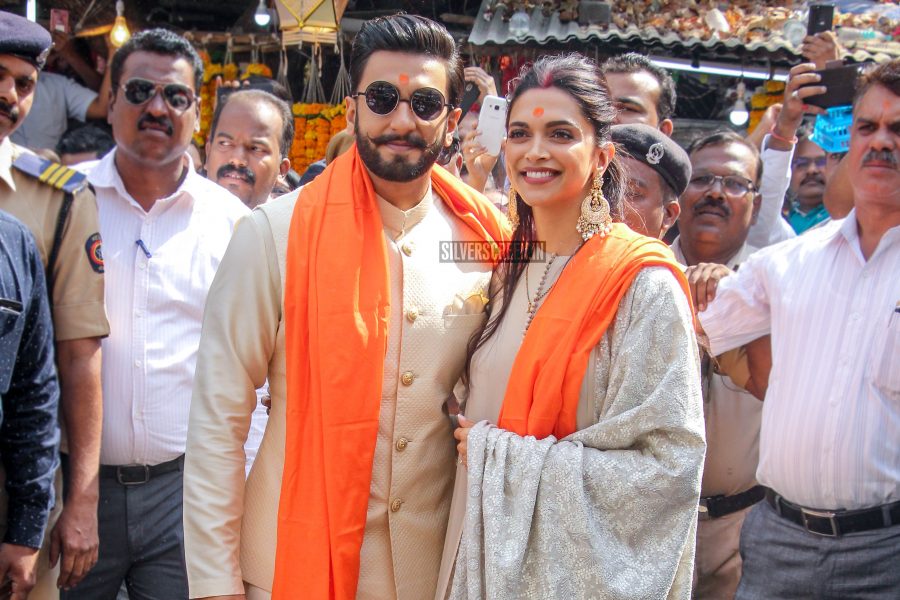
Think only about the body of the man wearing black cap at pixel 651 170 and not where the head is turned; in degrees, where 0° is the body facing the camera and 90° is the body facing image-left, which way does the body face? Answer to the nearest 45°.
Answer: approximately 45°

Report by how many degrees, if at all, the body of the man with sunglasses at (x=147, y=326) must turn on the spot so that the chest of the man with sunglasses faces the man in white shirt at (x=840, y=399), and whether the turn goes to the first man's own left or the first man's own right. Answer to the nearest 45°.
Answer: approximately 45° to the first man's own left

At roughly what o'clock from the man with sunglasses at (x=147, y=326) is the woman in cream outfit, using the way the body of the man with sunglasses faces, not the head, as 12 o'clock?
The woman in cream outfit is roughly at 11 o'clock from the man with sunglasses.

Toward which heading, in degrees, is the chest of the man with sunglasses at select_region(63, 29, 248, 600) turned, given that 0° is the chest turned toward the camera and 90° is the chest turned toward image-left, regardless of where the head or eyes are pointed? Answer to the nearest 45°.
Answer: approximately 0°
